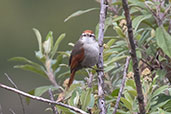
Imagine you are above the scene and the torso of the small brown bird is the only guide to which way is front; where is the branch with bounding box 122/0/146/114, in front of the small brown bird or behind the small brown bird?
in front

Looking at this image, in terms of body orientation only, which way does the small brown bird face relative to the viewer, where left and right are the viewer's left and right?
facing the viewer and to the right of the viewer
